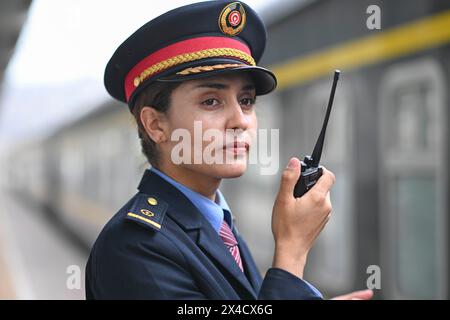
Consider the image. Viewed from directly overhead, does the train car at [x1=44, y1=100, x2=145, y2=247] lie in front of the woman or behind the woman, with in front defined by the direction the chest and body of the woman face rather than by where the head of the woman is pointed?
behind

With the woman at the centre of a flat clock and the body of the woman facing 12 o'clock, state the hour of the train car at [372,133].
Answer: The train car is roughly at 8 o'clock from the woman.
